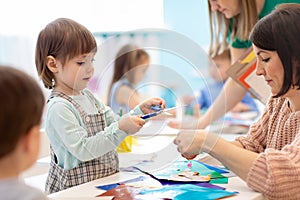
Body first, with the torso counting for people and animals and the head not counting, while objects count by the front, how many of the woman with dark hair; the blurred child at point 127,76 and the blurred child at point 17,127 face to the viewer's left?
1

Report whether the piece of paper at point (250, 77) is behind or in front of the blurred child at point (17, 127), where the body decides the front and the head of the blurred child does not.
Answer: in front

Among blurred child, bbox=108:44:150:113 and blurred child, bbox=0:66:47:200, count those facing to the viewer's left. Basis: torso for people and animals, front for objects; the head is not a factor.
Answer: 0

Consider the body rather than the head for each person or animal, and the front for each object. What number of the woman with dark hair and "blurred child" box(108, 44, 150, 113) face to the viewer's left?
1

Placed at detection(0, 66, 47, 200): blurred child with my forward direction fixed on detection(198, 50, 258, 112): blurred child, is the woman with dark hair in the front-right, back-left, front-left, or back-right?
front-right

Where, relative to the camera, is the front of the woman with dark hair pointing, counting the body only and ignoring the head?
to the viewer's left

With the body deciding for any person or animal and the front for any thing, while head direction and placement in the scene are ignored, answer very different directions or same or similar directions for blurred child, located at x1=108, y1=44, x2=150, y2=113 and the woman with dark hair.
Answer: very different directions

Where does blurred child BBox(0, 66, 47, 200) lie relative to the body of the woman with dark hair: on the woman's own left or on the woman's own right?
on the woman's own left

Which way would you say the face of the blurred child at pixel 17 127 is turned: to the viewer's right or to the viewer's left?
to the viewer's right

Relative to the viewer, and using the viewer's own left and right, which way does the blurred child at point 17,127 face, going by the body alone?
facing away from the viewer and to the right of the viewer

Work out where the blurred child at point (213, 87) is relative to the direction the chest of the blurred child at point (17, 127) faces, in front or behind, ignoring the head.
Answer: in front

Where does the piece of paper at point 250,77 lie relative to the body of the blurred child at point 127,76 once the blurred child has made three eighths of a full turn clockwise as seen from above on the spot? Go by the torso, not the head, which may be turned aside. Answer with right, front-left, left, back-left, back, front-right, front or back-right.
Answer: back

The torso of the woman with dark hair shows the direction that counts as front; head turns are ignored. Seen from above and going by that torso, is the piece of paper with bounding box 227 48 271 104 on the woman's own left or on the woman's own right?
on the woman's own right
